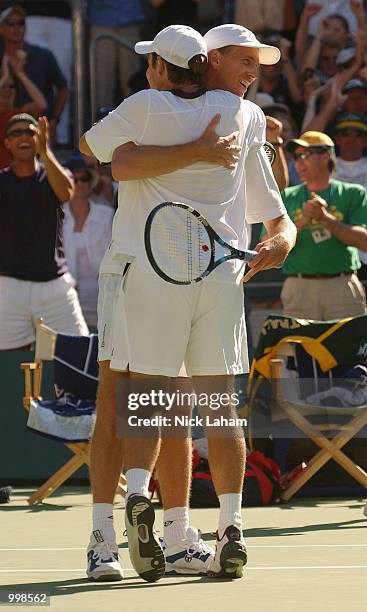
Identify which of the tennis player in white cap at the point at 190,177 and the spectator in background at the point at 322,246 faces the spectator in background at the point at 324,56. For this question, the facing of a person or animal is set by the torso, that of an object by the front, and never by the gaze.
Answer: the tennis player in white cap

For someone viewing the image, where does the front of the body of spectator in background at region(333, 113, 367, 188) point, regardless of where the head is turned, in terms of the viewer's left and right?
facing the viewer

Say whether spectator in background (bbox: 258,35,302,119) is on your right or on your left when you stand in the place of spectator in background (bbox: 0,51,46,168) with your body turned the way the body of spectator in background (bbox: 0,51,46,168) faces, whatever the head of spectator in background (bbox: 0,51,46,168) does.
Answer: on your left

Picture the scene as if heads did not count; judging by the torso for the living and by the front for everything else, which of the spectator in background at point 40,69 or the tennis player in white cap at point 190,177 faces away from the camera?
the tennis player in white cap

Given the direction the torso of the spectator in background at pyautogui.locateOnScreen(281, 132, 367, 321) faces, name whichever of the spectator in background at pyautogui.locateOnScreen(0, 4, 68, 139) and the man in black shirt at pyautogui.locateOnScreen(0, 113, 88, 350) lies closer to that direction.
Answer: the man in black shirt

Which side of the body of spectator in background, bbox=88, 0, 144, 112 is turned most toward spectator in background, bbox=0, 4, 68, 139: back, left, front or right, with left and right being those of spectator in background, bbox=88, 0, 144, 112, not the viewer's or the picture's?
right

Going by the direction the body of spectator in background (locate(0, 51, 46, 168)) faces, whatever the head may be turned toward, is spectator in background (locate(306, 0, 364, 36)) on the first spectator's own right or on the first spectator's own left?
on the first spectator's own left

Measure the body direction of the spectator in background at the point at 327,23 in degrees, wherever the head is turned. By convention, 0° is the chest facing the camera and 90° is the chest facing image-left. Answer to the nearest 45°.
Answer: approximately 0°

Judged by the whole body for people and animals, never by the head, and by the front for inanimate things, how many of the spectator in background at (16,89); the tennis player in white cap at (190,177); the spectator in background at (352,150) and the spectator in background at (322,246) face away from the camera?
1

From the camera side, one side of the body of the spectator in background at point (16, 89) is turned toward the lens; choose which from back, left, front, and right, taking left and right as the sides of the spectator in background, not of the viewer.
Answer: front

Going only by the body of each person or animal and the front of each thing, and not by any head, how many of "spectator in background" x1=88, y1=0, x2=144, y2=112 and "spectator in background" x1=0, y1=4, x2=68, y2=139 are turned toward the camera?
2

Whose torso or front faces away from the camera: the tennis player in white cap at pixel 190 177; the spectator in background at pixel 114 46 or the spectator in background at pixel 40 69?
the tennis player in white cap

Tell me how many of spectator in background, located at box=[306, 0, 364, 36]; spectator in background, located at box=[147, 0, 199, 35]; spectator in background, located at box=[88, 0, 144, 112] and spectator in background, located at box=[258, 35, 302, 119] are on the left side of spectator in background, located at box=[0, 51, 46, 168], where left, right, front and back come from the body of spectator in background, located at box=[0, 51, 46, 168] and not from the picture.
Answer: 4

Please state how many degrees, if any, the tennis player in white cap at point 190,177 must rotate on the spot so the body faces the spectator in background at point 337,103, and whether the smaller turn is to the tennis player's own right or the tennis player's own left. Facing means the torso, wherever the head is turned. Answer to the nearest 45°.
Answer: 0° — they already face them
